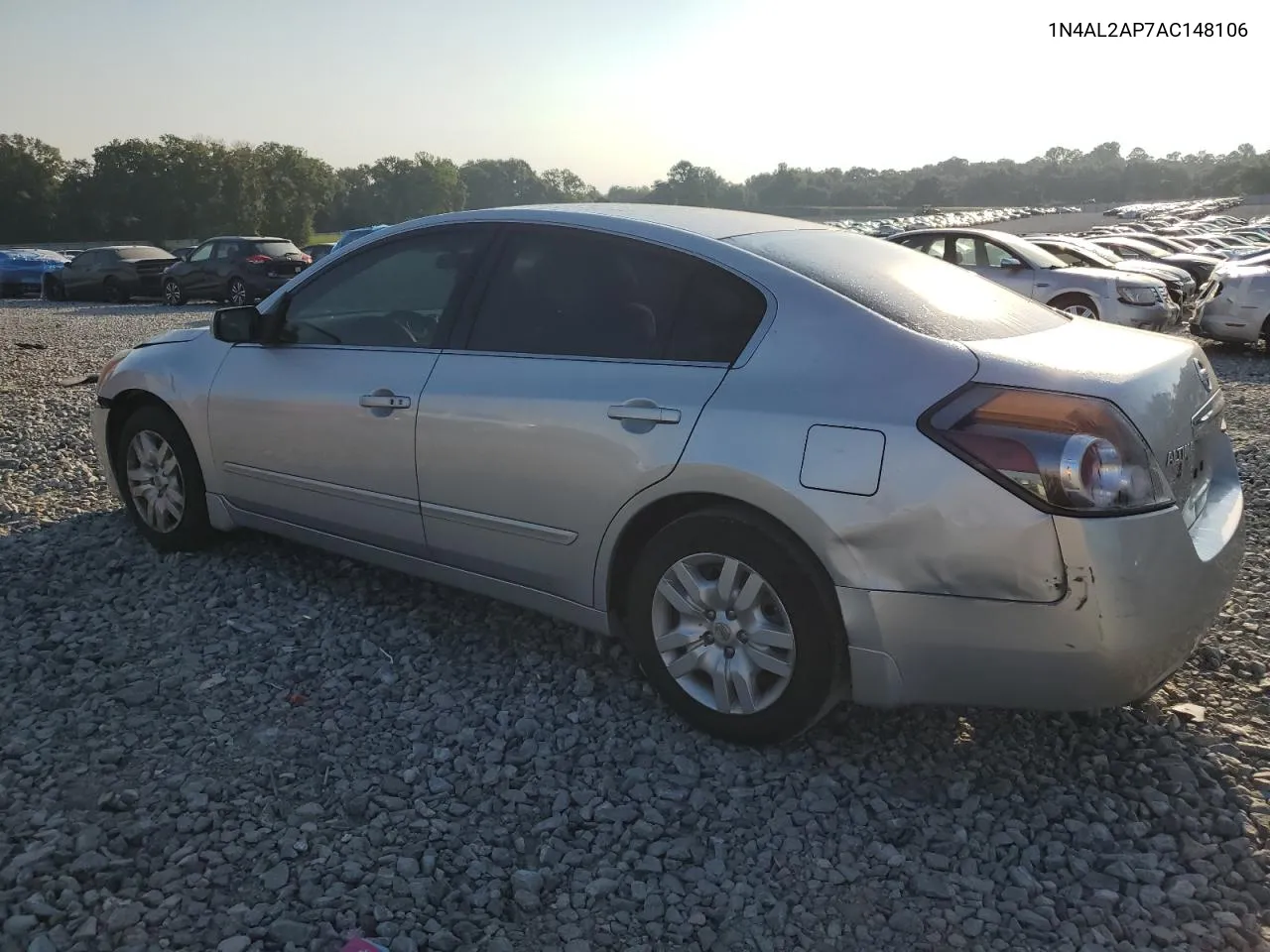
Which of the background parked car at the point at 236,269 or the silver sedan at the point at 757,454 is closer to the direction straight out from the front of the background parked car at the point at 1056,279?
the silver sedan

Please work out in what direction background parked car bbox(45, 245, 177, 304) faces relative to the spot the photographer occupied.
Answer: facing away from the viewer and to the left of the viewer

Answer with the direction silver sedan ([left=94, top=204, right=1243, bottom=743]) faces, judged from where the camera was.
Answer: facing away from the viewer and to the left of the viewer

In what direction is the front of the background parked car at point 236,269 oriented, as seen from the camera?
facing away from the viewer and to the left of the viewer

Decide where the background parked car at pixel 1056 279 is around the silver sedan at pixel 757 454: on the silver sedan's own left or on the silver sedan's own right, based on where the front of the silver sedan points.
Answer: on the silver sedan's own right

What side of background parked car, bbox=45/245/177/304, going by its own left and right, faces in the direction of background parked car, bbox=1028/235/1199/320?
back

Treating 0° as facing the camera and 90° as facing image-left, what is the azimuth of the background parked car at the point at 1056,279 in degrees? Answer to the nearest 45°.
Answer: approximately 315°

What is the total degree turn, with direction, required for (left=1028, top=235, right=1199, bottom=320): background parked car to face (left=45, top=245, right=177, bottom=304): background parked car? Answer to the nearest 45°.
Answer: approximately 135° to its right

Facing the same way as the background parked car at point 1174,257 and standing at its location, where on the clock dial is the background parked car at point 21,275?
the background parked car at point 21,275 is roughly at 4 o'clock from the background parked car at point 1174,257.
